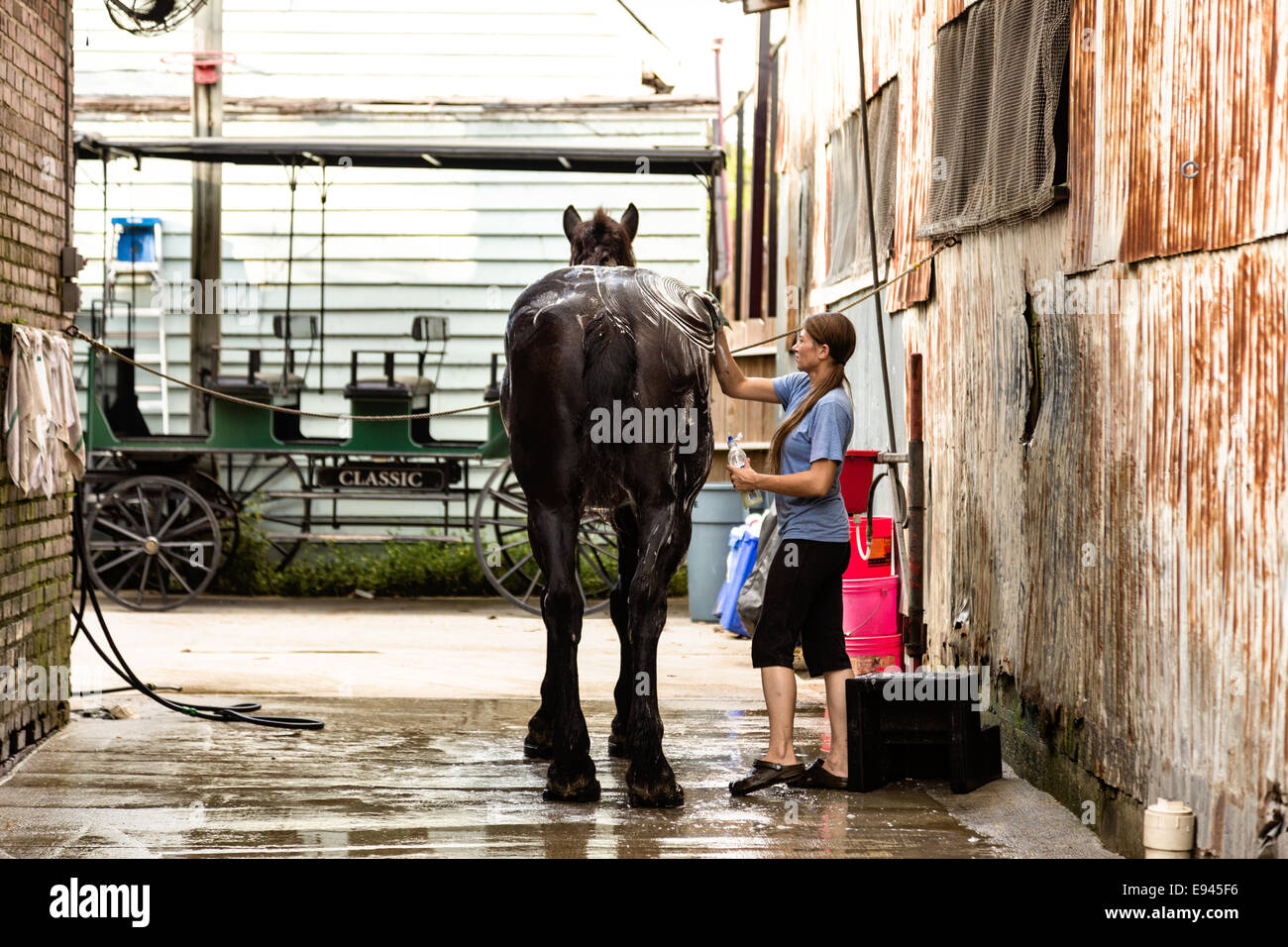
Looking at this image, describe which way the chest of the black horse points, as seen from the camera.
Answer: away from the camera

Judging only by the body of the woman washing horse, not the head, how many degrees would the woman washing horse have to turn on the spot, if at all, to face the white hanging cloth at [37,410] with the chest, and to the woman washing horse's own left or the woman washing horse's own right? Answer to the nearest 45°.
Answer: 0° — they already face it

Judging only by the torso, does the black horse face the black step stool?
no

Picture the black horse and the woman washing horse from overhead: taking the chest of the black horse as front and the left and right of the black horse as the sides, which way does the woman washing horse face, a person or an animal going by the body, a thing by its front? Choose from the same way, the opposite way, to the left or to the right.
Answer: to the left

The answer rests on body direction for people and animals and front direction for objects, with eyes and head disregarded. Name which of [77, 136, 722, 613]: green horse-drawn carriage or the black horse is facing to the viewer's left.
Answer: the green horse-drawn carriage

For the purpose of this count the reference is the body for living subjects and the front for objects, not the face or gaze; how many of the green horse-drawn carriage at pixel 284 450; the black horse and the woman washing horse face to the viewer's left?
2

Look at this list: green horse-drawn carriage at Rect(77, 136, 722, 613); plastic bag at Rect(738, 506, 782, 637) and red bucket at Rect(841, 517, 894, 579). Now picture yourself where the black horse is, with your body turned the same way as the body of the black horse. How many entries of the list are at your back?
0

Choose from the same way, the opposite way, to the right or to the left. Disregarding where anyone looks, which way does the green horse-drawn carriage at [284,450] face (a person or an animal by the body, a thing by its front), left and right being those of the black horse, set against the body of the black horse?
to the left

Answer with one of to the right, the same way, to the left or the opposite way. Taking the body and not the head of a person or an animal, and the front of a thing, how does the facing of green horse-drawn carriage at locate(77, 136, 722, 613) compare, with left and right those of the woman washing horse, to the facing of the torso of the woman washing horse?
the same way

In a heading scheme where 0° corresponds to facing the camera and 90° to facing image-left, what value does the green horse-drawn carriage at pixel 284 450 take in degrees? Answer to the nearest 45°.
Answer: approximately 90°

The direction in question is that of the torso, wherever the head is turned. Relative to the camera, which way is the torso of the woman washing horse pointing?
to the viewer's left

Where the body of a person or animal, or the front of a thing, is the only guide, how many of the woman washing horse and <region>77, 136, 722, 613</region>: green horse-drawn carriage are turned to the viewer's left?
2

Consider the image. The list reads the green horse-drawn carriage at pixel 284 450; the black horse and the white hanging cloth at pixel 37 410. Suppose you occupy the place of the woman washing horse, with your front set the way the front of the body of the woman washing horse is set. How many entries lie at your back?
0
